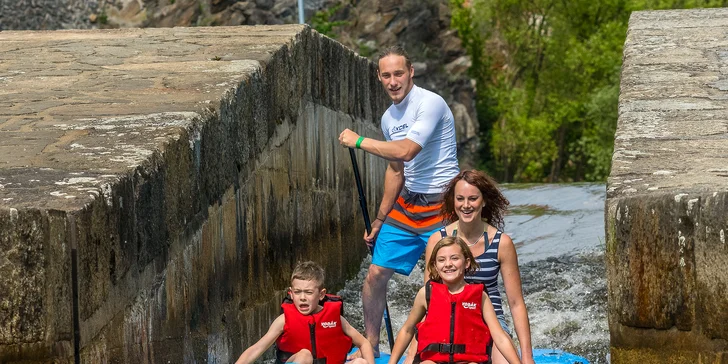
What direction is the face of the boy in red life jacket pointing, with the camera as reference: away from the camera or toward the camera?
toward the camera

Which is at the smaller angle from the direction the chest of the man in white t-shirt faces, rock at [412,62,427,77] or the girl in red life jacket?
the girl in red life jacket

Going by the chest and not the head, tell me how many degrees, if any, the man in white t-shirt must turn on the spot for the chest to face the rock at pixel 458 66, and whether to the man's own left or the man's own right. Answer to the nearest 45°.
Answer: approximately 135° to the man's own right

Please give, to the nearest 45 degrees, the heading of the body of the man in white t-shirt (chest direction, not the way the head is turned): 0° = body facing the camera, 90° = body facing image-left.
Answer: approximately 45°

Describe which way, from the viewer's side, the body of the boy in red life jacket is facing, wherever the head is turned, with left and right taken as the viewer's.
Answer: facing the viewer

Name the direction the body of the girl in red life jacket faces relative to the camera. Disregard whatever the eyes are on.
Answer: toward the camera

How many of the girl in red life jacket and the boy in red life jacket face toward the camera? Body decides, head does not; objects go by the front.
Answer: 2

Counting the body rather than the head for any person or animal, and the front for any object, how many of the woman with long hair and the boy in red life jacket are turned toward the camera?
2
